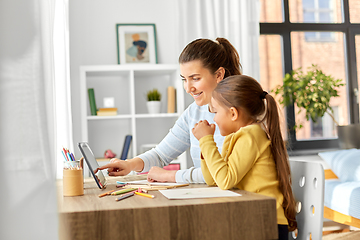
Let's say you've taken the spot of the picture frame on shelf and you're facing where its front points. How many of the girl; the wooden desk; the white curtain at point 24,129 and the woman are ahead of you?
4

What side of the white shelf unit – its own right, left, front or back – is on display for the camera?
front

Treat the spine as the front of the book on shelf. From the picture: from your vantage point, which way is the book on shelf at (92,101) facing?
toward the camera

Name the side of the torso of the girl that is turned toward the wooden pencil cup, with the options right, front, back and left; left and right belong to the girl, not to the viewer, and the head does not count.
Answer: front

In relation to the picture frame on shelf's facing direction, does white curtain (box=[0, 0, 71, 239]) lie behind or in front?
in front

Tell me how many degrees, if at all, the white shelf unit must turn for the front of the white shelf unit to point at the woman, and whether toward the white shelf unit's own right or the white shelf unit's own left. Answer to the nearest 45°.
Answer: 0° — it already faces them

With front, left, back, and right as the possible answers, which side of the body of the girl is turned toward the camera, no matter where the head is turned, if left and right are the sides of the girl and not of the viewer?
left

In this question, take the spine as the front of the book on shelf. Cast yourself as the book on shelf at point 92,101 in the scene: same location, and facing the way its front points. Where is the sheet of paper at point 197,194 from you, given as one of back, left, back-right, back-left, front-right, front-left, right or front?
front

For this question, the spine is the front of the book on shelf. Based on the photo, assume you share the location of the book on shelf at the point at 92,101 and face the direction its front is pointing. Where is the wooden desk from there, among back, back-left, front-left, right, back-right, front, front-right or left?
front

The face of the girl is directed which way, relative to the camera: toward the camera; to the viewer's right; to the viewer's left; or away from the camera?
to the viewer's left

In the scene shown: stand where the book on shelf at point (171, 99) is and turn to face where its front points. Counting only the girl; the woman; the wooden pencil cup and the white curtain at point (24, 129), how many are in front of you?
4

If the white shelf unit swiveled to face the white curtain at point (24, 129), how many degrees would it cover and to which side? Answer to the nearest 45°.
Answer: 0° — it already faces it

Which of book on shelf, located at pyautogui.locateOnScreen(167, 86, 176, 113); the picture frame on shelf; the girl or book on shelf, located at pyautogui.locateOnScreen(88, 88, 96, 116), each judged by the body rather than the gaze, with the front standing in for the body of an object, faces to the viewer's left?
the girl

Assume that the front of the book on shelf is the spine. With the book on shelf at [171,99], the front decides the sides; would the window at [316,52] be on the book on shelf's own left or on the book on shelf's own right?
on the book on shelf's own left

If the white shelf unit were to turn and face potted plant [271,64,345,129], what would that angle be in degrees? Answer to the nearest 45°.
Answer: approximately 90° to its left

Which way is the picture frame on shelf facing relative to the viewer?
toward the camera
